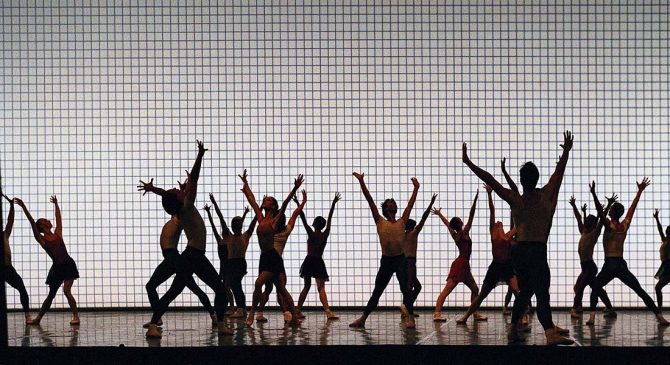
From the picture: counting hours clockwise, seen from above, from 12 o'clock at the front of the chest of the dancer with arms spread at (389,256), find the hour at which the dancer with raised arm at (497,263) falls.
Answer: The dancer with raised arm is roughly at 8 o'clock from the dancer with arms spread.

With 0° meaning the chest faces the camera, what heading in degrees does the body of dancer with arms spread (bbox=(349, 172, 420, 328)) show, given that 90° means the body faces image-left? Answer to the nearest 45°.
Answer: approximately 0°

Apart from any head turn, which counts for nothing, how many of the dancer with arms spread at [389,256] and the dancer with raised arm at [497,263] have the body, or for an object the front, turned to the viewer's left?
0

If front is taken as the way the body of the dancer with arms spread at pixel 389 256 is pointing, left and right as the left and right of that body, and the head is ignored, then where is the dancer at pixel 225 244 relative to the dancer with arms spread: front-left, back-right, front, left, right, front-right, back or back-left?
back-right

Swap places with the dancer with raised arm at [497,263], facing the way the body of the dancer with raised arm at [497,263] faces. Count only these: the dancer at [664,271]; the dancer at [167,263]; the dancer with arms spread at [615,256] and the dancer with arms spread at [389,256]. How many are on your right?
2

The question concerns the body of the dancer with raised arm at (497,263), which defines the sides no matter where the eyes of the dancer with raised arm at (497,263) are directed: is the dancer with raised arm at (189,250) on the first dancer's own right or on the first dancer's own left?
on the first dancer's own right

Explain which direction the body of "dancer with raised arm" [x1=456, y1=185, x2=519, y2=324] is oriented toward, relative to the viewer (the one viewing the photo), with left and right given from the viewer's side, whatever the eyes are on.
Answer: facing the viewer and to the right of the viewer

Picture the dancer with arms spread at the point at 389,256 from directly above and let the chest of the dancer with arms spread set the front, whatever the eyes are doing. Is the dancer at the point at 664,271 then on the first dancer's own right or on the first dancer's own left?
on the first dancer's own left

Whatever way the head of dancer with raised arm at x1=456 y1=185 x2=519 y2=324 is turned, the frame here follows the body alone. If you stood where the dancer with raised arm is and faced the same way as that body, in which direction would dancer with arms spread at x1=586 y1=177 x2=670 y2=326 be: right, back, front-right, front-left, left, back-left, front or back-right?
front-left

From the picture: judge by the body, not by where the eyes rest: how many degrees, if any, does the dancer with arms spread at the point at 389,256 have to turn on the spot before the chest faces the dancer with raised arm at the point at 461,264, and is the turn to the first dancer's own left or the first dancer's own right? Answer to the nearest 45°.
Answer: approximately 135° to the first dancer's own left

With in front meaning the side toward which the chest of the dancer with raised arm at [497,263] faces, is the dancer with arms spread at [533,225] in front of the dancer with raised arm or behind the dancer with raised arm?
in front
